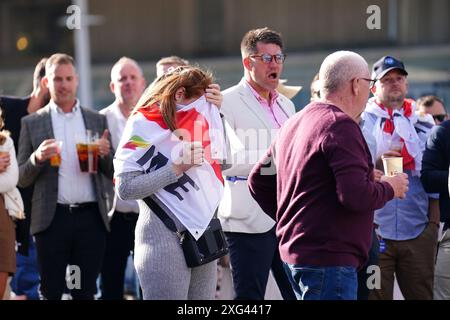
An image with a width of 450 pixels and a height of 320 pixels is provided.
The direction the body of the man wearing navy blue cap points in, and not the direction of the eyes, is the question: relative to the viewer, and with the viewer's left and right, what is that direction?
facing the viewer

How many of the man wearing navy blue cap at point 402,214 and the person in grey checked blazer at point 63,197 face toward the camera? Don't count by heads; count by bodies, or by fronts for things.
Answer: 2

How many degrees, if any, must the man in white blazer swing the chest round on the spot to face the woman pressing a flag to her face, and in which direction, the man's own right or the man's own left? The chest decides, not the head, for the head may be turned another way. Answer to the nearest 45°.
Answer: approximately 45° to the man's own right

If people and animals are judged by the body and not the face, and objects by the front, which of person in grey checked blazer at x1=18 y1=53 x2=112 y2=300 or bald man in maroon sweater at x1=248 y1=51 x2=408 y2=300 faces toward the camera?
the person in grey checked blazer

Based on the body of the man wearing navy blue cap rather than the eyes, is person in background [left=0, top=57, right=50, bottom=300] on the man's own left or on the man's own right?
on the man's own right

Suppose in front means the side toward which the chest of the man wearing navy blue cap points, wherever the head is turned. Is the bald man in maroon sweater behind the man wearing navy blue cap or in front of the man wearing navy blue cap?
in front

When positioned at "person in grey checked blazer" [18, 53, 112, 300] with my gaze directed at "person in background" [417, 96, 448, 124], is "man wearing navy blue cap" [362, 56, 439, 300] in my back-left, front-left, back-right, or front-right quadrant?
front-right

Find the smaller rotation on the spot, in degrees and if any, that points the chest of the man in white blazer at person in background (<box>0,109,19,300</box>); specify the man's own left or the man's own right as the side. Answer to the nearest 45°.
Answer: approximately 135° to the man's own right

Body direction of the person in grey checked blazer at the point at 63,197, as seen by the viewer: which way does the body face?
toward the camera
